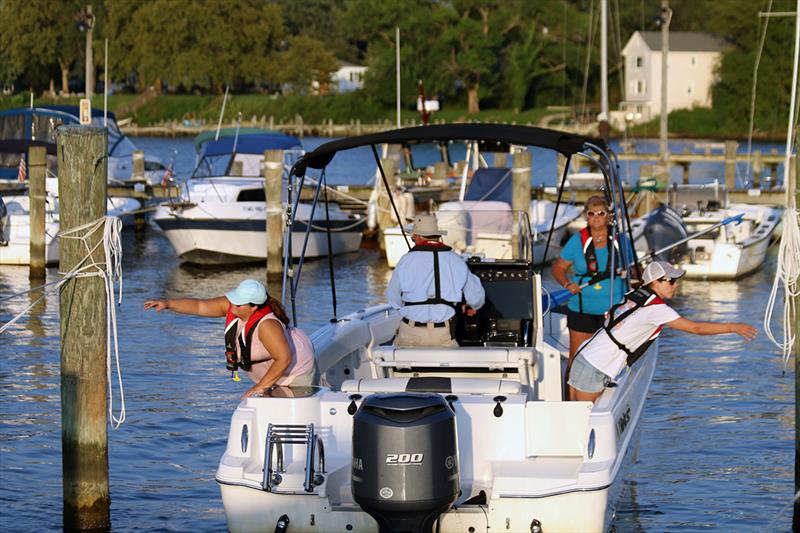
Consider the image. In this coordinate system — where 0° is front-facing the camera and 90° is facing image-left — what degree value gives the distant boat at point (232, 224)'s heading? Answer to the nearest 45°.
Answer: approximately 45°

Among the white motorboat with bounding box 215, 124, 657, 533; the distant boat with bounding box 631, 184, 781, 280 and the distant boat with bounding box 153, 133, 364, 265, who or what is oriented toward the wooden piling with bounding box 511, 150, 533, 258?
the white motorboat

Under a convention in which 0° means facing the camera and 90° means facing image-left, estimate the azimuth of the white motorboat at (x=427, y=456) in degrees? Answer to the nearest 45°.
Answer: approximately 180°

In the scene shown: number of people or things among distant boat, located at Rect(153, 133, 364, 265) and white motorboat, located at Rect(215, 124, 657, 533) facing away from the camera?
1

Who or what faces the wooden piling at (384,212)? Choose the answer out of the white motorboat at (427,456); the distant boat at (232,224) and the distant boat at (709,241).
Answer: the white motorboat

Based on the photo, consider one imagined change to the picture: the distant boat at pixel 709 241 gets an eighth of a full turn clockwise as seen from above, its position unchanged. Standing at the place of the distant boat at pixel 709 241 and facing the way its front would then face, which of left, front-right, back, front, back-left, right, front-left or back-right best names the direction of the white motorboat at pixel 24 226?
back

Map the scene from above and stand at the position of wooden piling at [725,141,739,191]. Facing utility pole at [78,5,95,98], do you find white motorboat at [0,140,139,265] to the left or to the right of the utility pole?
left

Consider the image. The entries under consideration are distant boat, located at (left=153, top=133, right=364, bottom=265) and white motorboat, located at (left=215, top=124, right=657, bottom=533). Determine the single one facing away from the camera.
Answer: the white motorboat

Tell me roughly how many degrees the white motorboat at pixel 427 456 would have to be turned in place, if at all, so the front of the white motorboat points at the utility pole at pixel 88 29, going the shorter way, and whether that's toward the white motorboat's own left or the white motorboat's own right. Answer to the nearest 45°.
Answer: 0° — it already faces it

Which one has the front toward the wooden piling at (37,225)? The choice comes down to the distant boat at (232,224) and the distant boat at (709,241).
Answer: the distant boat at (232,224)

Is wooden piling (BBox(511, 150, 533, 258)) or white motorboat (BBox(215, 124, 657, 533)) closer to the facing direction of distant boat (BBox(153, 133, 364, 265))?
the white motorboat

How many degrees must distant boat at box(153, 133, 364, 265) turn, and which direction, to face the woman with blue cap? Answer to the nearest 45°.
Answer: approximately 45° to its left

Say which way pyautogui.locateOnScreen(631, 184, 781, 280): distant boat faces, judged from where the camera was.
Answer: facing away from the viewer and to the right of the viewer
